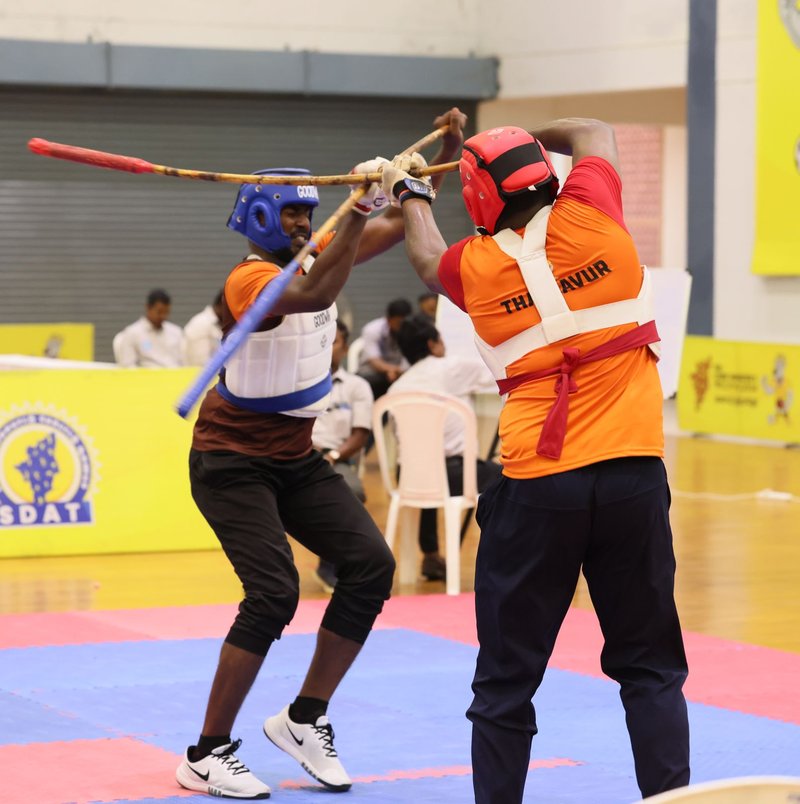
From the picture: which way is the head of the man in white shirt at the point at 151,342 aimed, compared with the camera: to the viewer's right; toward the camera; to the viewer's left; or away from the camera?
toward the camera

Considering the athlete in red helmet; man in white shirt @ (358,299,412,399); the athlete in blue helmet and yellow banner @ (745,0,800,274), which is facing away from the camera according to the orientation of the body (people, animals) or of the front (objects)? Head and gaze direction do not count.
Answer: the athlete in red helmet

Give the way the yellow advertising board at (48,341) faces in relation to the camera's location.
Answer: facing the viewer

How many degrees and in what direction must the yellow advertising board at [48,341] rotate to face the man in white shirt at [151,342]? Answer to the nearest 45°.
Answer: approximately 45° to its left

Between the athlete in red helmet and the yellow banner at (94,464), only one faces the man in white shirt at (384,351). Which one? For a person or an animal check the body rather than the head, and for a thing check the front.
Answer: the athlete in red helmet

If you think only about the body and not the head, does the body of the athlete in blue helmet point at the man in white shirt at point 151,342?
no

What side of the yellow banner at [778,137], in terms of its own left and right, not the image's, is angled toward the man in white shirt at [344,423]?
front

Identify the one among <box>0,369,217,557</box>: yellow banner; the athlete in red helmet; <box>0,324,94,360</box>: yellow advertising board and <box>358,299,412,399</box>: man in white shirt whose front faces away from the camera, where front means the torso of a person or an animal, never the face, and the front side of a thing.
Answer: the athlete in red helmet

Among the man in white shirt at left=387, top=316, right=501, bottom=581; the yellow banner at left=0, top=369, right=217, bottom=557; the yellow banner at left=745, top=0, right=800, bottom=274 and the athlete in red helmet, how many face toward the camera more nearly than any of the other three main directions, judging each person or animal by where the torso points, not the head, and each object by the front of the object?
2

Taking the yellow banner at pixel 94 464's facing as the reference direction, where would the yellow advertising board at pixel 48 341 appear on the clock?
The yellow advertising board is roughly at 6 o'clock from the yellow banner.

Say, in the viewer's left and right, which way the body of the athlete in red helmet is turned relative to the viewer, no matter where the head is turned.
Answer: facing away from the viewer

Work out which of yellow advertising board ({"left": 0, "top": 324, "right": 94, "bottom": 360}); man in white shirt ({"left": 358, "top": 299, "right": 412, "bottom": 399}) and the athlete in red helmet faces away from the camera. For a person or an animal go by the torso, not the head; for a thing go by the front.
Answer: the athlete in red helmet

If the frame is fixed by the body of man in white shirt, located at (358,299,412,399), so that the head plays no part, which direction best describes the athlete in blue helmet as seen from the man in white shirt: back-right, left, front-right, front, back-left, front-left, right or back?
front-right

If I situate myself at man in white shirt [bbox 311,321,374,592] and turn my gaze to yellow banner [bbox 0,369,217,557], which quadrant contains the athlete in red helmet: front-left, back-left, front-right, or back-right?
back-left

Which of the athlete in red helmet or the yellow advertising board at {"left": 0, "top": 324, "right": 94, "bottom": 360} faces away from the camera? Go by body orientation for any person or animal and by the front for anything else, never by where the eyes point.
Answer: the athlete in red helmet

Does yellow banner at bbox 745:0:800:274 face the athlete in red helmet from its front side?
yes

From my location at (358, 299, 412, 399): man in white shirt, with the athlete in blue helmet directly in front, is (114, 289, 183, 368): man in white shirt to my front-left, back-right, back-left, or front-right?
back-right
